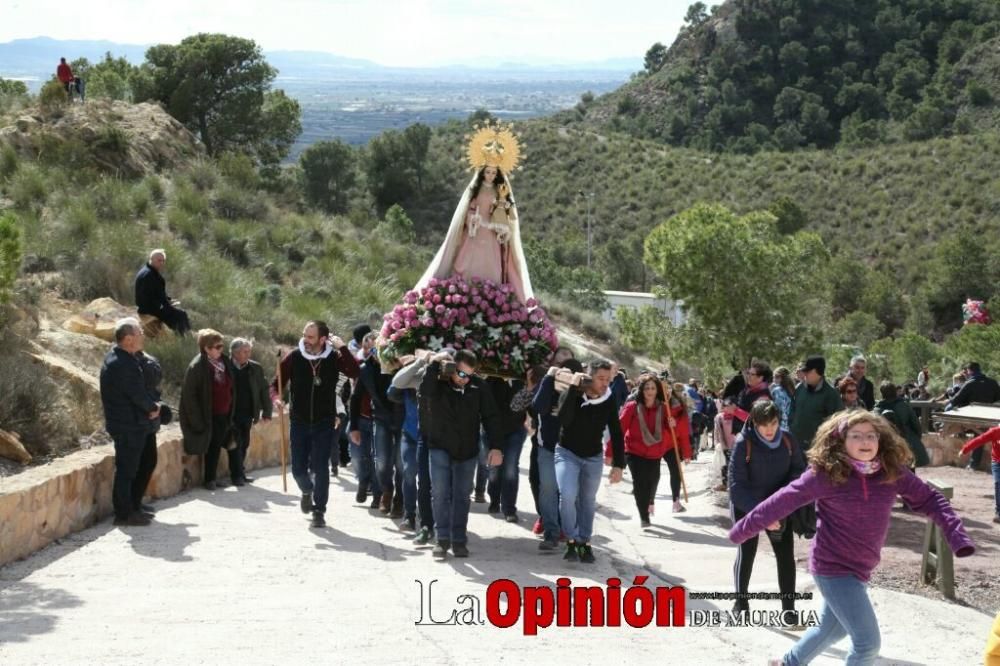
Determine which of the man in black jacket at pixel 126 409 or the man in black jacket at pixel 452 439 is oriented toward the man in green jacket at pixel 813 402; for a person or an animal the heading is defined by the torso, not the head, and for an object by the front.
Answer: the man in black jacket at pixel 126 409

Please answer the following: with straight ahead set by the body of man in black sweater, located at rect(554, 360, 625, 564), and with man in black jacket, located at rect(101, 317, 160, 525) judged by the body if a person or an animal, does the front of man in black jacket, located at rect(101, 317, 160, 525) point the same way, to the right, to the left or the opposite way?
to the left

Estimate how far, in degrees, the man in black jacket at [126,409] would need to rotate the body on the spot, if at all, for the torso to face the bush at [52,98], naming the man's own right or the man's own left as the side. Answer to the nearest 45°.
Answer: approximately 90° to the man's own left

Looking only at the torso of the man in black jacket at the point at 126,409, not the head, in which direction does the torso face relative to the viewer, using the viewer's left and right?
facing to the right of the viewer

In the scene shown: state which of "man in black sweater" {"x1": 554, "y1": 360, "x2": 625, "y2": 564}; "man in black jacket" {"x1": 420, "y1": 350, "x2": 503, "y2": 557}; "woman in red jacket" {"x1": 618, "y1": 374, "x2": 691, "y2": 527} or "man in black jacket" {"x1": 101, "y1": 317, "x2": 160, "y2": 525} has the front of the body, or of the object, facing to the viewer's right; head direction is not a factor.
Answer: "man in black jacket" {"x1": 101, "y1": 317, "x2": 160, "y2": 525}

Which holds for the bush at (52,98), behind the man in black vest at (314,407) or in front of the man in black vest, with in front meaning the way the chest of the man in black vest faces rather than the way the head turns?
behind

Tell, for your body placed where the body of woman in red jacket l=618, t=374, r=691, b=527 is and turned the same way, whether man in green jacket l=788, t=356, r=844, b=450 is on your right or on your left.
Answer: on your left

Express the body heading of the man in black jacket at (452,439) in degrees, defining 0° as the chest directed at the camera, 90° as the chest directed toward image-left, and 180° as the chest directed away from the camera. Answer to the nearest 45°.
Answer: approximately 0°
